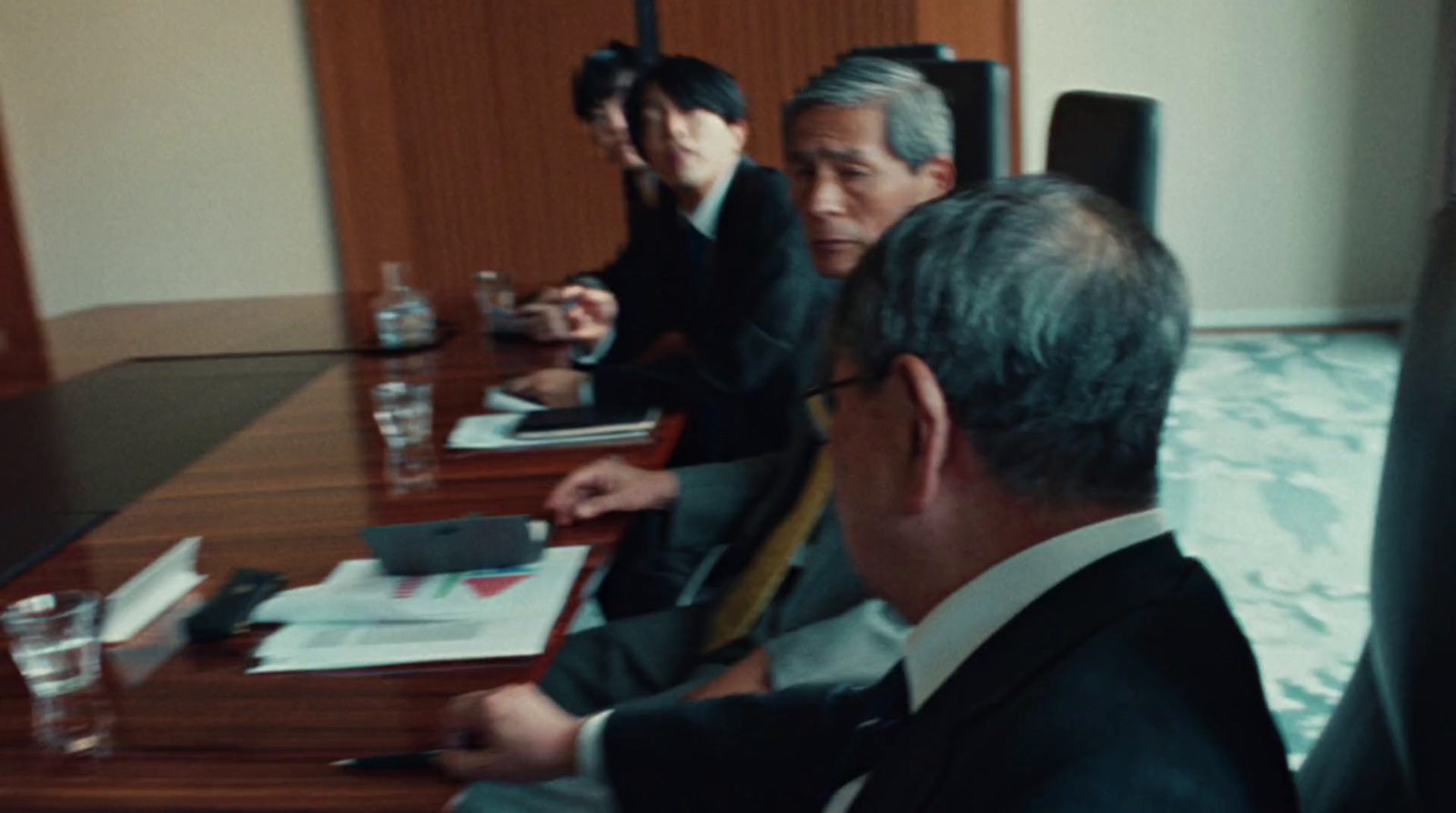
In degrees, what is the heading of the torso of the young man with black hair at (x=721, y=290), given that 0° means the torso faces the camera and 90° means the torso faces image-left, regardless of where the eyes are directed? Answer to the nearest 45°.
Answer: approximately 45°

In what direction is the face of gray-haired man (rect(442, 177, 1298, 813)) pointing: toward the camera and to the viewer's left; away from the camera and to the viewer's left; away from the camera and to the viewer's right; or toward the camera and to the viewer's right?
away from the camera and to the viewer's left

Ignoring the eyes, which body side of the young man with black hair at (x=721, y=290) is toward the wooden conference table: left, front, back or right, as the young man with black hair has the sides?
front

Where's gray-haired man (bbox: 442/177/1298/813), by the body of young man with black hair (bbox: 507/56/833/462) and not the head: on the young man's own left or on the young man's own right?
on the young man's own left

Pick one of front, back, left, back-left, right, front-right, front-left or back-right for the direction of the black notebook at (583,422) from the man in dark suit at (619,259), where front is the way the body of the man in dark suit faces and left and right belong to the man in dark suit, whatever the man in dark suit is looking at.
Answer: front-left

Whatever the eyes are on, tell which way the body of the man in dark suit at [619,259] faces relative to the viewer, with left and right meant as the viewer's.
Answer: facing the viewer and to the left of the viewer

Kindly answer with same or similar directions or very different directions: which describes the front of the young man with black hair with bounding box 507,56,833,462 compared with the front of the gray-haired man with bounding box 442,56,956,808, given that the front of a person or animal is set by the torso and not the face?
same or similar directions

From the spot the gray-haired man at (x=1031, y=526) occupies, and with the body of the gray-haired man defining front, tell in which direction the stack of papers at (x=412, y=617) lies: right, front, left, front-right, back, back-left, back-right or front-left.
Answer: front

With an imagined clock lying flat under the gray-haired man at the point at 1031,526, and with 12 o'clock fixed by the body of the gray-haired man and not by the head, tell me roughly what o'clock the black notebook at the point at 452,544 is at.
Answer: The black notebook is roughly at 12 o'clock from the gray-haired man.

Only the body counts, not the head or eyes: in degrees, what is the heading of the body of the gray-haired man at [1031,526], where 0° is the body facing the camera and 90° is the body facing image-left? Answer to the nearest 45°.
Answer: approximately 135°

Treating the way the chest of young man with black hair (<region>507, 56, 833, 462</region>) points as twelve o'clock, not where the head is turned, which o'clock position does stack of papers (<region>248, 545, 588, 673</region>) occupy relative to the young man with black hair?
The stack of papers is roughly at 11 o'clock from the young man with black hair.
